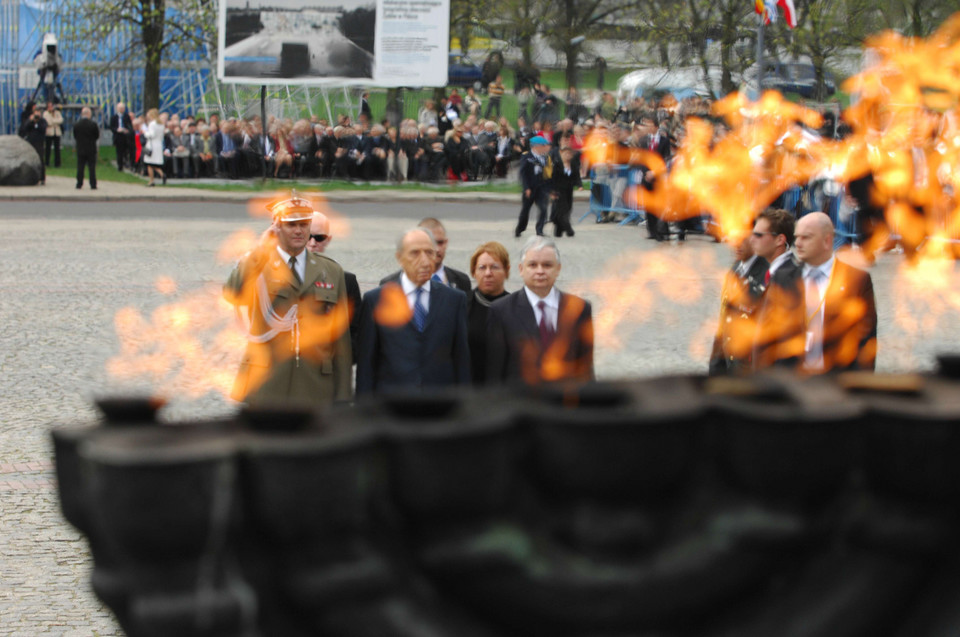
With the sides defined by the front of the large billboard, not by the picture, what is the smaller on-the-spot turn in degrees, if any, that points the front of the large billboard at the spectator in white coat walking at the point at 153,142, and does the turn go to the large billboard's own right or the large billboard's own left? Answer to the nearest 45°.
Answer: approximately 90° to the large billboard's own right

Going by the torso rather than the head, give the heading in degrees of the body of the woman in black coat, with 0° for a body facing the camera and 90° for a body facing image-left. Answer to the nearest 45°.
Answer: approximately 0°

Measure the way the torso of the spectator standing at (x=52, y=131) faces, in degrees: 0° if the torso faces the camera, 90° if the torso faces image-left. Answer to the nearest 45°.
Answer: approximately 0°

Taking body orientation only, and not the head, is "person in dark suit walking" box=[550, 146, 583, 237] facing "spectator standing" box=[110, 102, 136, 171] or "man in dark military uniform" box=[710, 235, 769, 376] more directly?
the man in dark military uniform

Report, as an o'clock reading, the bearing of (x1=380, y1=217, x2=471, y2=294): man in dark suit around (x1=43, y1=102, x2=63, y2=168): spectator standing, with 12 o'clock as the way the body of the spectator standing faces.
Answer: The man in dark suit is roughly at 12 o'clock from the spectator standing.

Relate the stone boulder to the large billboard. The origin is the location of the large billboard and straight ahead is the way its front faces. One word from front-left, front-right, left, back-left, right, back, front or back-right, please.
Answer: right
